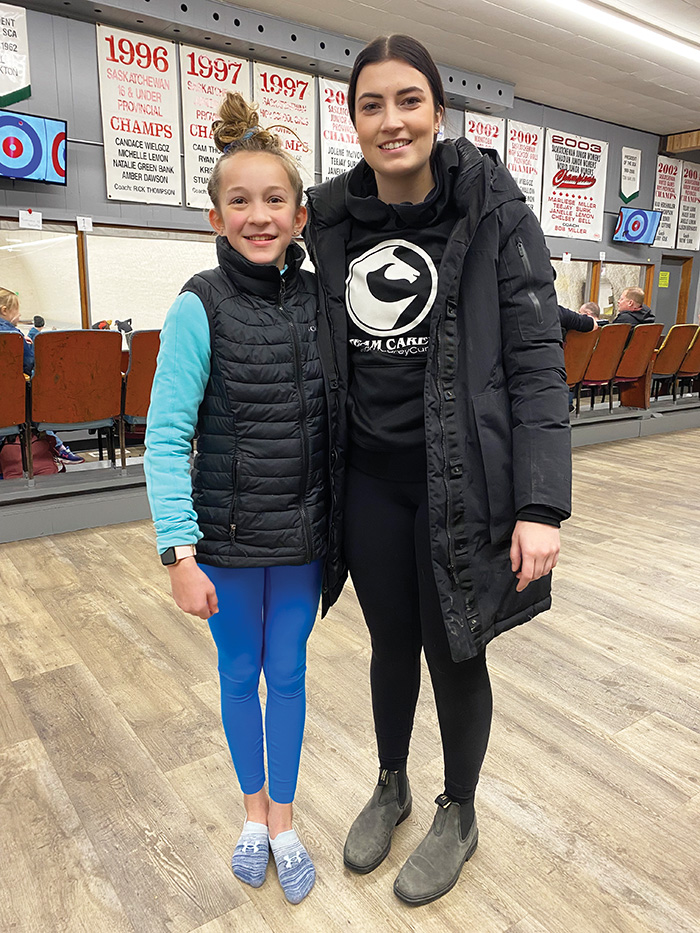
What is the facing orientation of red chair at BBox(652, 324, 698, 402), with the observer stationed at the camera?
facing away from the viewer and to the left of the viewer

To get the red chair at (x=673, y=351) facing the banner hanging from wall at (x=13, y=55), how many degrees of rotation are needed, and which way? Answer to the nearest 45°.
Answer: approximately 90° to its left

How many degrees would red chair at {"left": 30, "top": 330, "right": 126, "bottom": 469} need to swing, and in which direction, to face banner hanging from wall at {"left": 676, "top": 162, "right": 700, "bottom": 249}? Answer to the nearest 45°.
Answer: approximately 45° to its right

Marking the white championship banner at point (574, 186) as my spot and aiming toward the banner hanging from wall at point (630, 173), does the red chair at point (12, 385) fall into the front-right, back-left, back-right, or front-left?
back-right

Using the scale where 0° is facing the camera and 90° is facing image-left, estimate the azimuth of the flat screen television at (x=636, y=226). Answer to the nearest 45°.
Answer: approximately 315°

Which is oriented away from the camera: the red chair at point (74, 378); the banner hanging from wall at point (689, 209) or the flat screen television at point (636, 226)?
the red chair

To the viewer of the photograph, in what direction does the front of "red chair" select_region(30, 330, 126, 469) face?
facing away from the viewer

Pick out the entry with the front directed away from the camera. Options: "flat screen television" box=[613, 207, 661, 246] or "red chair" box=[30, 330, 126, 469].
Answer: the red chair

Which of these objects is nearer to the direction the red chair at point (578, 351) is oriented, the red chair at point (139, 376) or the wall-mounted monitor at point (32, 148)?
the wall-mounted monitor

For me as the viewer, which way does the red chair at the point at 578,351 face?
facing away from the viewer and to the left of the viewer

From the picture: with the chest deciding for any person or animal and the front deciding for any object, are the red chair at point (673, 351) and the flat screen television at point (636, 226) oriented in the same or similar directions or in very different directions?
very different directions

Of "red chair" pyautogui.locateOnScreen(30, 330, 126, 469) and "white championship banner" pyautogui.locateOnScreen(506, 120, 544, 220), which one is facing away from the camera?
the red chair
